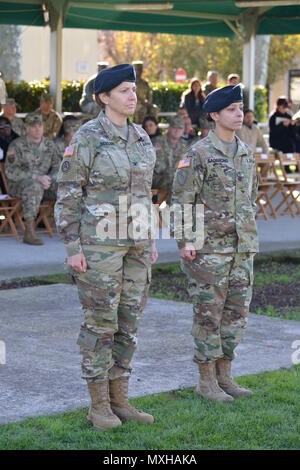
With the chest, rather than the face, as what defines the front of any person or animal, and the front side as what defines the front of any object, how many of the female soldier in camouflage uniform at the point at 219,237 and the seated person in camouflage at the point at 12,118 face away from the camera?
0

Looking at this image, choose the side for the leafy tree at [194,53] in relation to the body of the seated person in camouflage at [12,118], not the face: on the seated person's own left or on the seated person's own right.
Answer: on the seated person's own left

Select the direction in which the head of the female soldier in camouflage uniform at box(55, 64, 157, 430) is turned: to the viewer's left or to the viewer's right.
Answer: to the viewer's right

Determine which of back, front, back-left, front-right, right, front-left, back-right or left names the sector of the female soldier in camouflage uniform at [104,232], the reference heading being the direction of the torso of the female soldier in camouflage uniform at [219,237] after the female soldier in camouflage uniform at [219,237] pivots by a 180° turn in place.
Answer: left

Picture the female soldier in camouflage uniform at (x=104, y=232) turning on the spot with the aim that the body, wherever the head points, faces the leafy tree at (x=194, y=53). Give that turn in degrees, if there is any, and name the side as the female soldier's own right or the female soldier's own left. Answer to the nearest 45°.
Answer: approximately 135° to the female soldier's own left
